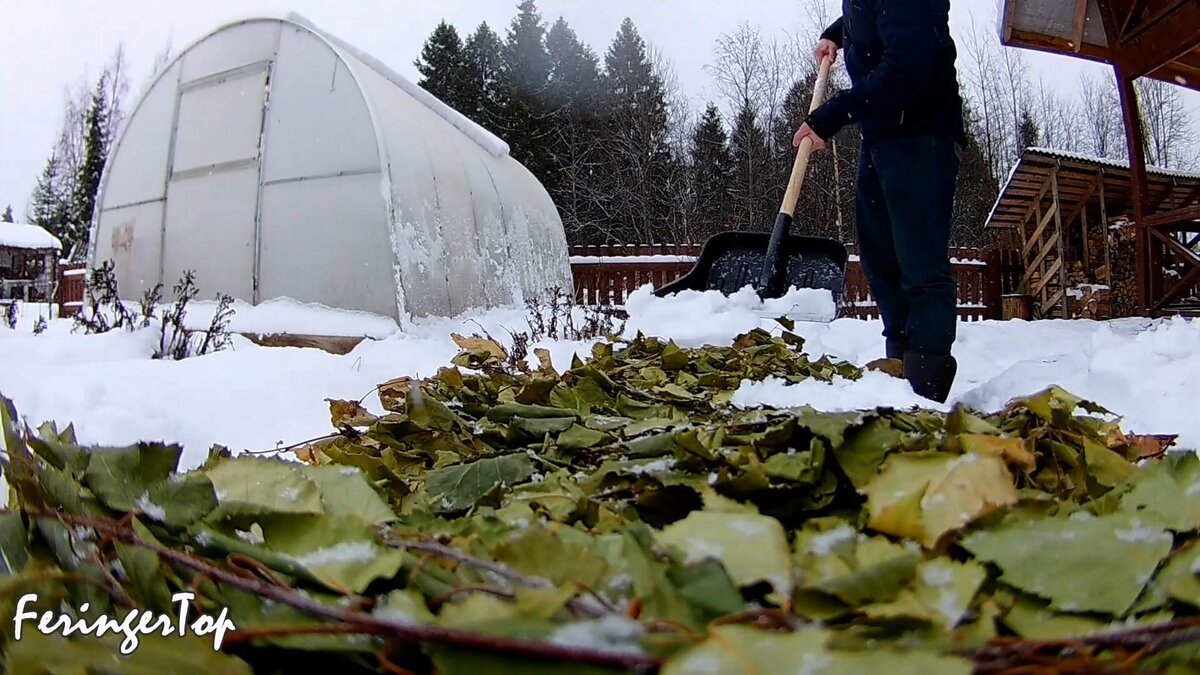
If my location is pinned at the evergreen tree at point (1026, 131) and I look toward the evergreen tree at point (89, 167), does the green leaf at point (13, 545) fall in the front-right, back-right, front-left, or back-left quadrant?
front-left

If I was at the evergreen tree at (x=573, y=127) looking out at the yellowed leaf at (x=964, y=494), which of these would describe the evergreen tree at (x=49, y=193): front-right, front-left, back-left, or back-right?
back-right

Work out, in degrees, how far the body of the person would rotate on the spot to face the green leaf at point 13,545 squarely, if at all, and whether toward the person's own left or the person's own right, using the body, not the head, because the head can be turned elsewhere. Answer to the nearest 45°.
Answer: approximately 45° to the person's own left

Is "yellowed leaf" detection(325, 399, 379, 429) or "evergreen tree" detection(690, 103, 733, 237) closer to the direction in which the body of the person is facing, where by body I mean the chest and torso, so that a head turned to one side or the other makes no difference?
the yellowed leaf

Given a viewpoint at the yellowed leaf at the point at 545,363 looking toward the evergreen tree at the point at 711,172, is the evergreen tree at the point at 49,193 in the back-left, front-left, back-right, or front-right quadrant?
front-left

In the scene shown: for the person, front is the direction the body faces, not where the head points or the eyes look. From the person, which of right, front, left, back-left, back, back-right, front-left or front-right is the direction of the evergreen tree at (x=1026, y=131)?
back-right

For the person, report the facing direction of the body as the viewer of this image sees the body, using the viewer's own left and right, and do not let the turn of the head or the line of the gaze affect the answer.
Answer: facing the viewer and to the left of the viewer

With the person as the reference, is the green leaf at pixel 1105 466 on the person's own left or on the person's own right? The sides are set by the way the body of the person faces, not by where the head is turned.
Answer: on the person's own left

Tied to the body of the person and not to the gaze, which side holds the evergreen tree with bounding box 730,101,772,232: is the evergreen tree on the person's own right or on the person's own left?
on the person's own right

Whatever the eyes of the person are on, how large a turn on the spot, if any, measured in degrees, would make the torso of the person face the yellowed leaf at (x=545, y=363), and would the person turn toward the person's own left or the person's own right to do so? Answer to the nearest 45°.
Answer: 0° — they already face it

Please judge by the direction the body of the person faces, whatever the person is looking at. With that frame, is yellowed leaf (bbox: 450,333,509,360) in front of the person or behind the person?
in front

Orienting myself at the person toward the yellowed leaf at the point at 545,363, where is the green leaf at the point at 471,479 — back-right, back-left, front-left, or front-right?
front-left

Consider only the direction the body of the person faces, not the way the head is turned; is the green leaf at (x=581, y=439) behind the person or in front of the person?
in front
